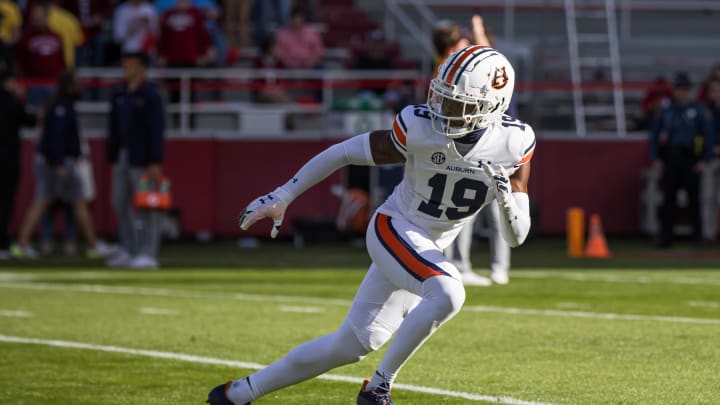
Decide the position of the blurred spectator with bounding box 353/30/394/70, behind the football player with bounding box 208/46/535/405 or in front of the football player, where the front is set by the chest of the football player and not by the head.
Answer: behind

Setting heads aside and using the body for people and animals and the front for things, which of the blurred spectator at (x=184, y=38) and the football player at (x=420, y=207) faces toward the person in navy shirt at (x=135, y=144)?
the blurred spectator

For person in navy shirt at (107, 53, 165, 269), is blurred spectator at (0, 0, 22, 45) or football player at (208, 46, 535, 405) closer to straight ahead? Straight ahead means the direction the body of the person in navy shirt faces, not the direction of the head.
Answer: the football player

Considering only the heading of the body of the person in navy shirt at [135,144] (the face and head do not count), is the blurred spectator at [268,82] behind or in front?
behind

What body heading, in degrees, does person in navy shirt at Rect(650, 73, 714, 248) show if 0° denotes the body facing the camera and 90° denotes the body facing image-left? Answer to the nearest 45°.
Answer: approximately 0°

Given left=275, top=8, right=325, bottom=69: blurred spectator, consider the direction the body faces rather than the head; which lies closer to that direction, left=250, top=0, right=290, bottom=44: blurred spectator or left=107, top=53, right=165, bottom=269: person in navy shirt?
the person in navy shirt

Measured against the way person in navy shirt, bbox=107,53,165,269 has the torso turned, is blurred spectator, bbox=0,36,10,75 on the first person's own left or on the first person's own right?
on the first person's own right

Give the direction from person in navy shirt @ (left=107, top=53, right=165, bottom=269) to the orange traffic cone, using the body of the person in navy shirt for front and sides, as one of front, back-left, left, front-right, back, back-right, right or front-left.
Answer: back-left
